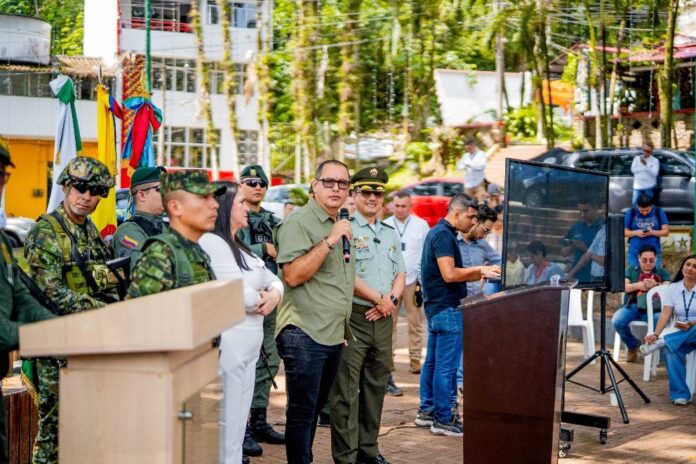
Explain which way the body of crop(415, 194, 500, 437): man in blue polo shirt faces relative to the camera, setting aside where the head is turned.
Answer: to the viewer's right

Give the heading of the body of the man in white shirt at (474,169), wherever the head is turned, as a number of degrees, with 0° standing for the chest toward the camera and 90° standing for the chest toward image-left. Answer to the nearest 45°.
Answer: approximately 45°

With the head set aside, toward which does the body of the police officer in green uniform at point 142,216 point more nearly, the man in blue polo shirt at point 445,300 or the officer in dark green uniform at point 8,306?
the man in blue polo shirt

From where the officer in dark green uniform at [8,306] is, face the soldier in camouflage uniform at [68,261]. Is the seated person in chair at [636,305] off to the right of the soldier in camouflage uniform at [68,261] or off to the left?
right

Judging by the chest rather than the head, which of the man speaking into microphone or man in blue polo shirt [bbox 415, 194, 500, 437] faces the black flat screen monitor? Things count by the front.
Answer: the man in blue polo shirt

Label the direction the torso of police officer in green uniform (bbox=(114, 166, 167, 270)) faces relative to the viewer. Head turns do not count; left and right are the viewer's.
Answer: facing to the right of the viewer

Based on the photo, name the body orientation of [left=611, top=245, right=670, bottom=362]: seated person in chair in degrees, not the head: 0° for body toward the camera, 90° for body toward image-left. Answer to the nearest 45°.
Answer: approximately 0°
